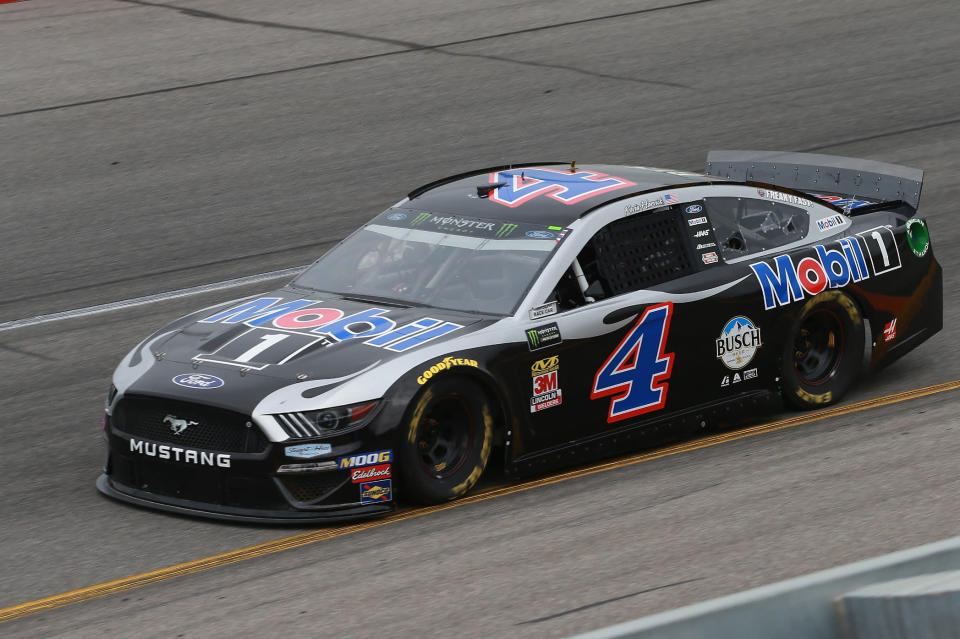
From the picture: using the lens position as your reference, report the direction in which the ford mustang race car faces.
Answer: facing the viewer and to the left of the viewer
